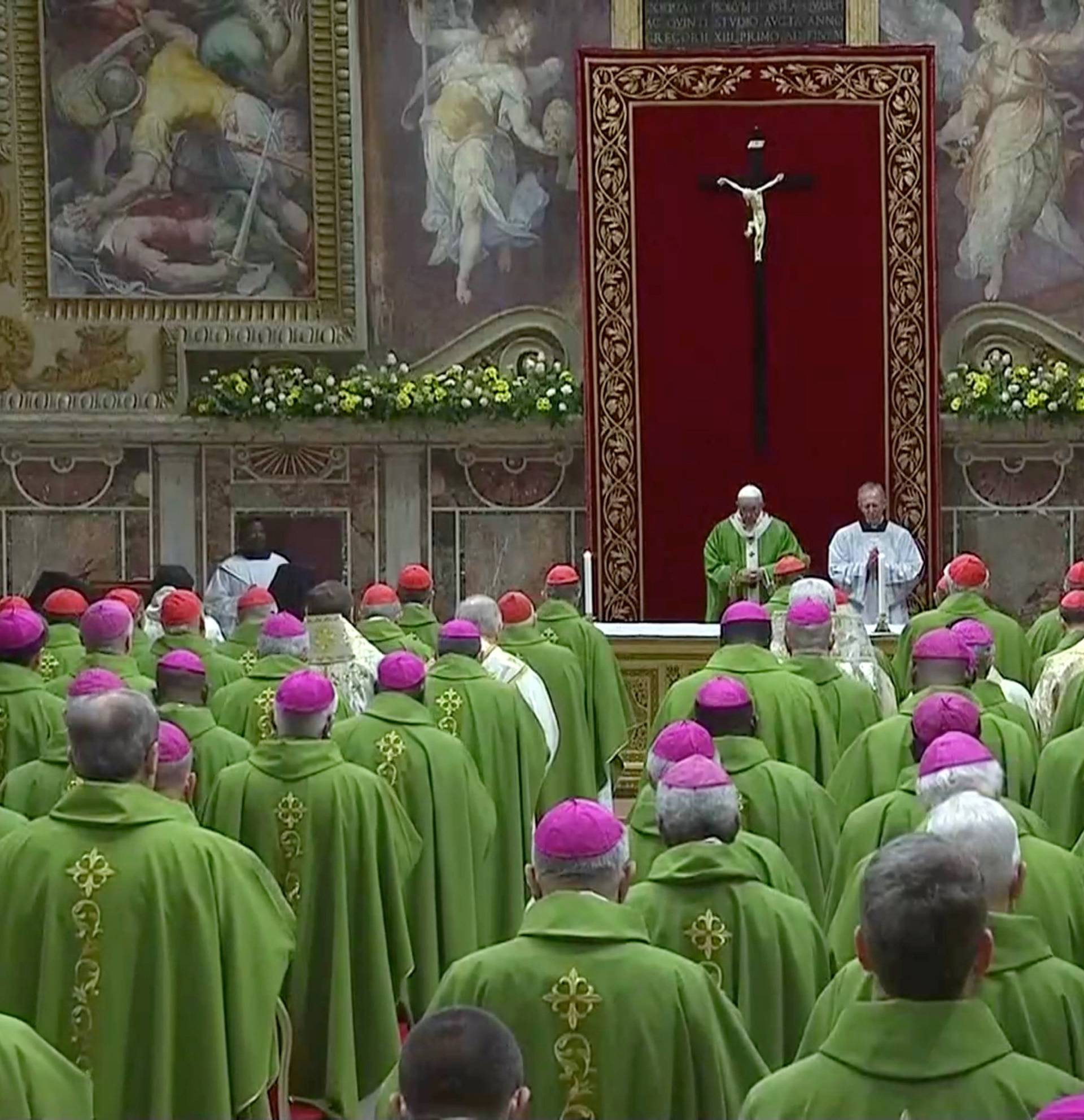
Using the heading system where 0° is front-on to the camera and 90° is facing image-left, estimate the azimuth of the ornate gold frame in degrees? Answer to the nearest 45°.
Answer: approximately 0°

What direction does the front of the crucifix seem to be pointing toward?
toward the camera

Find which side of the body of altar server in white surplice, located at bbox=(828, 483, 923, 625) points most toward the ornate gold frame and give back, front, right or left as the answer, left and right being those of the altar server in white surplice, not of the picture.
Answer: right

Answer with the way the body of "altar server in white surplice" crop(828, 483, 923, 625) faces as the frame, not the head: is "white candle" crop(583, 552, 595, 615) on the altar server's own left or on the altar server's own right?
on the altar server's own right

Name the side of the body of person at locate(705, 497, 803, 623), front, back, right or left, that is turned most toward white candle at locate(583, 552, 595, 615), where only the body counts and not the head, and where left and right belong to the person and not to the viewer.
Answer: right

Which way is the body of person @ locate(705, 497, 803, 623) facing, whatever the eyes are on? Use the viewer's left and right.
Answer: facing the viewer

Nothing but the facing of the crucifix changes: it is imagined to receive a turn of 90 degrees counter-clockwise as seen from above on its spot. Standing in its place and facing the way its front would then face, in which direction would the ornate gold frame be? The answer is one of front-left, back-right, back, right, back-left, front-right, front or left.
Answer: back
